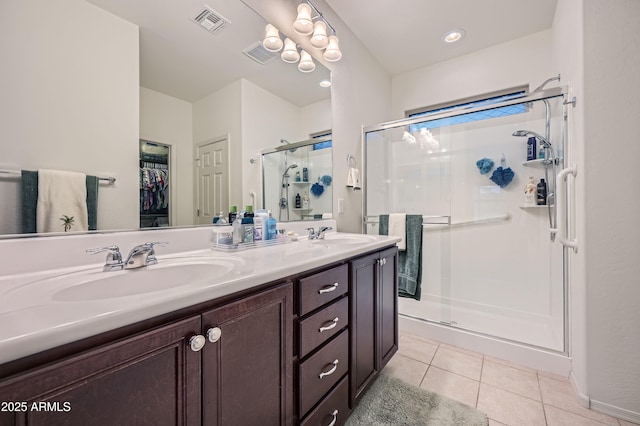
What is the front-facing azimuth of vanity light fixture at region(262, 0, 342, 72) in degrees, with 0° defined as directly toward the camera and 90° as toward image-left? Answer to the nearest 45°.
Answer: approximately 315°

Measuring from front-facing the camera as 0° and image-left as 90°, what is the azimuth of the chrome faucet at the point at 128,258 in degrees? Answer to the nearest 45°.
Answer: approximately 315°

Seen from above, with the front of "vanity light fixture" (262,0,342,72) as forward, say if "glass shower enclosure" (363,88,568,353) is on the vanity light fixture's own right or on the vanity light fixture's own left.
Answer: on the vanity light fixture's own left

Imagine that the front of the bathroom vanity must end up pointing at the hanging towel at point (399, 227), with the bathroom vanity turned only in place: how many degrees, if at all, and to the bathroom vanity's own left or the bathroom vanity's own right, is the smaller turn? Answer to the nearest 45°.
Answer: approximately 90° to the bathroom vanity's own left

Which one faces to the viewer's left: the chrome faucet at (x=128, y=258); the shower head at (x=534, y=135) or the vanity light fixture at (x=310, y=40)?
the shower head

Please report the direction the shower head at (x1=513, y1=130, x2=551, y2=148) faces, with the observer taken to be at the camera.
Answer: facing to the left of the viewer

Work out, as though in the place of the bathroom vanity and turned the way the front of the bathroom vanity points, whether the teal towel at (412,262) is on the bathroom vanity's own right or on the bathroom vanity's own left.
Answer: on the bathroom vanity's own left

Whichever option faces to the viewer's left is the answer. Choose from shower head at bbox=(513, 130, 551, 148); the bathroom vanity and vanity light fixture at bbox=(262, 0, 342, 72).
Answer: the shower head

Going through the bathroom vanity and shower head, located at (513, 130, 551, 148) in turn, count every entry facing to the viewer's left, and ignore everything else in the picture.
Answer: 1

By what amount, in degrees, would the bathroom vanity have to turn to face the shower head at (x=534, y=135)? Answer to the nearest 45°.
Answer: approximately 45° to its left
